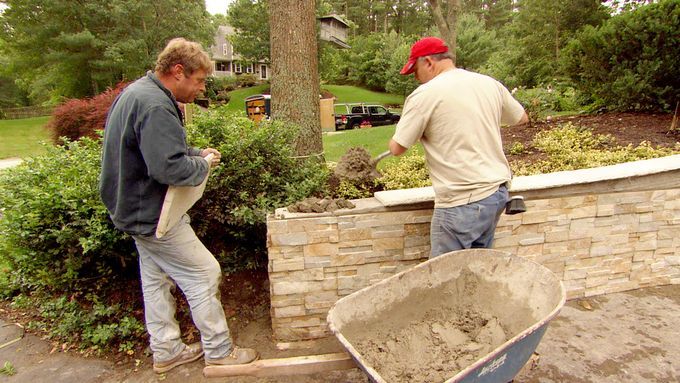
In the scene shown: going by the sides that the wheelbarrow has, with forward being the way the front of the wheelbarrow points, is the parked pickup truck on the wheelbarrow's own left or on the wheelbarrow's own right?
on the wheelbarrow's own left

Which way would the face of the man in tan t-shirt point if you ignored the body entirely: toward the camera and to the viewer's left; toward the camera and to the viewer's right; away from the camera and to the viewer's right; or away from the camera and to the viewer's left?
away from the camera and to the viewer's left

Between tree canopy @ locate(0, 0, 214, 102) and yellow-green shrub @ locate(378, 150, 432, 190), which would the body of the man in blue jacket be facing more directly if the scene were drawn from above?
the yellow-green shrub

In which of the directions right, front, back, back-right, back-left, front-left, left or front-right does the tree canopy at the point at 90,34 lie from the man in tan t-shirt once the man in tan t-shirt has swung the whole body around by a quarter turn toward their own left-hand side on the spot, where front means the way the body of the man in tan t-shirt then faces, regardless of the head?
right

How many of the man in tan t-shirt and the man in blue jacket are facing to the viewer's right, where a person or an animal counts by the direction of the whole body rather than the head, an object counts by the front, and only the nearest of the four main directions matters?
1

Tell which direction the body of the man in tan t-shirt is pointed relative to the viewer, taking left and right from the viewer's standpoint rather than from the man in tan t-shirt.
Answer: facing away from the viewer and to the left of the viewer

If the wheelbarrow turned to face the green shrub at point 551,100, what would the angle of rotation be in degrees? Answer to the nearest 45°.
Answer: approximately 45° to its left

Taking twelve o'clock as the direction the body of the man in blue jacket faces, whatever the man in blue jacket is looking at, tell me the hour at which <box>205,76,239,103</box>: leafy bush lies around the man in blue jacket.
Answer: The leafy bush is roughly at 9 o'clock from the man in blue jacket.

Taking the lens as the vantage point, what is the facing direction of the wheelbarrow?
facing away from the viewer and to the right of the viewer

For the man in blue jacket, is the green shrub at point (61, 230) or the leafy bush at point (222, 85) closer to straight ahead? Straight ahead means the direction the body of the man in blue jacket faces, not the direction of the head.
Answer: the leafy bush

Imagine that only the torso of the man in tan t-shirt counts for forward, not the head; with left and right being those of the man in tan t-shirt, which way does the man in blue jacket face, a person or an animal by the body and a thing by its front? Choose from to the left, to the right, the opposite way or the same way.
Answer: to the right

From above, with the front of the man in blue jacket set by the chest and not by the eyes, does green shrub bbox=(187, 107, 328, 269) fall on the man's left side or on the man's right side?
on the man's left side

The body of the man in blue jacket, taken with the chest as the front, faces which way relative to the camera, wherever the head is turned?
to the viewer's right

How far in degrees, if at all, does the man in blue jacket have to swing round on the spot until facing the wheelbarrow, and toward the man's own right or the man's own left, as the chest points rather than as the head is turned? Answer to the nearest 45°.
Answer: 0° — they already face it
